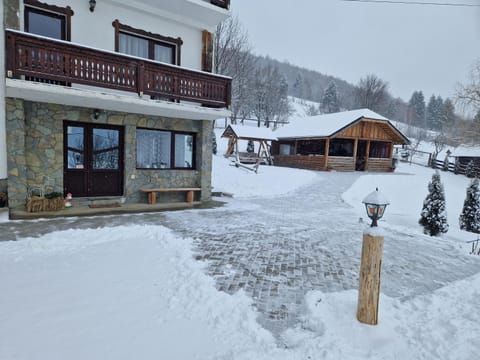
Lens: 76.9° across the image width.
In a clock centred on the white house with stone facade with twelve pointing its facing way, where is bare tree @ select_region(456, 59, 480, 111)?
The bare tree is roughly at 10 o'clock from the white house with stone facade.

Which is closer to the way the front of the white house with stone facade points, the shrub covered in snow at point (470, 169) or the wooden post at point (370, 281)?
the wooden post

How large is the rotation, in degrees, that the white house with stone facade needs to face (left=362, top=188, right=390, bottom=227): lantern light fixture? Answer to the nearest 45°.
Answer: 0° — it already faces it

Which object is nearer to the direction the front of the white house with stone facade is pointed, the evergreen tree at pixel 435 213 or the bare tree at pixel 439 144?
the evergreen tree

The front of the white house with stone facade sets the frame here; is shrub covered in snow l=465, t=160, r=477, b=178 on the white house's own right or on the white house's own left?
on the white house's own left

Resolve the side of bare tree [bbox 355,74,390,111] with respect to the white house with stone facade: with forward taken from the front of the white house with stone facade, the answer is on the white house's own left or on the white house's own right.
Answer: on the white house's own left

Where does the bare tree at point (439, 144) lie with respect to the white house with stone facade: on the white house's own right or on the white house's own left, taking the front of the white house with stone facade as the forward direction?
on the white house's own left

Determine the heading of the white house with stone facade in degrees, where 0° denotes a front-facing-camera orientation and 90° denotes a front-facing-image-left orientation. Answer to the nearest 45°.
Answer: approximately 315°

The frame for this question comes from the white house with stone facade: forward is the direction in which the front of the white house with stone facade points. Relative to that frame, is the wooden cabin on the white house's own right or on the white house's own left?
on the white house's own left

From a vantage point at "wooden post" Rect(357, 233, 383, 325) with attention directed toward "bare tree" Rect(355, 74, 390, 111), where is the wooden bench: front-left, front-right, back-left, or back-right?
front-left

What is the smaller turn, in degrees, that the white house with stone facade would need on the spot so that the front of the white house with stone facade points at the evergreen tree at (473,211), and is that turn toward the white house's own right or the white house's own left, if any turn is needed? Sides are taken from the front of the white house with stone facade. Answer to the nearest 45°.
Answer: approximately 45° to the white house's own left

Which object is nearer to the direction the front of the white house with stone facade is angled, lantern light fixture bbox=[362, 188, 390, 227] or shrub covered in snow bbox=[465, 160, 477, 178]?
the lantern light fixture
